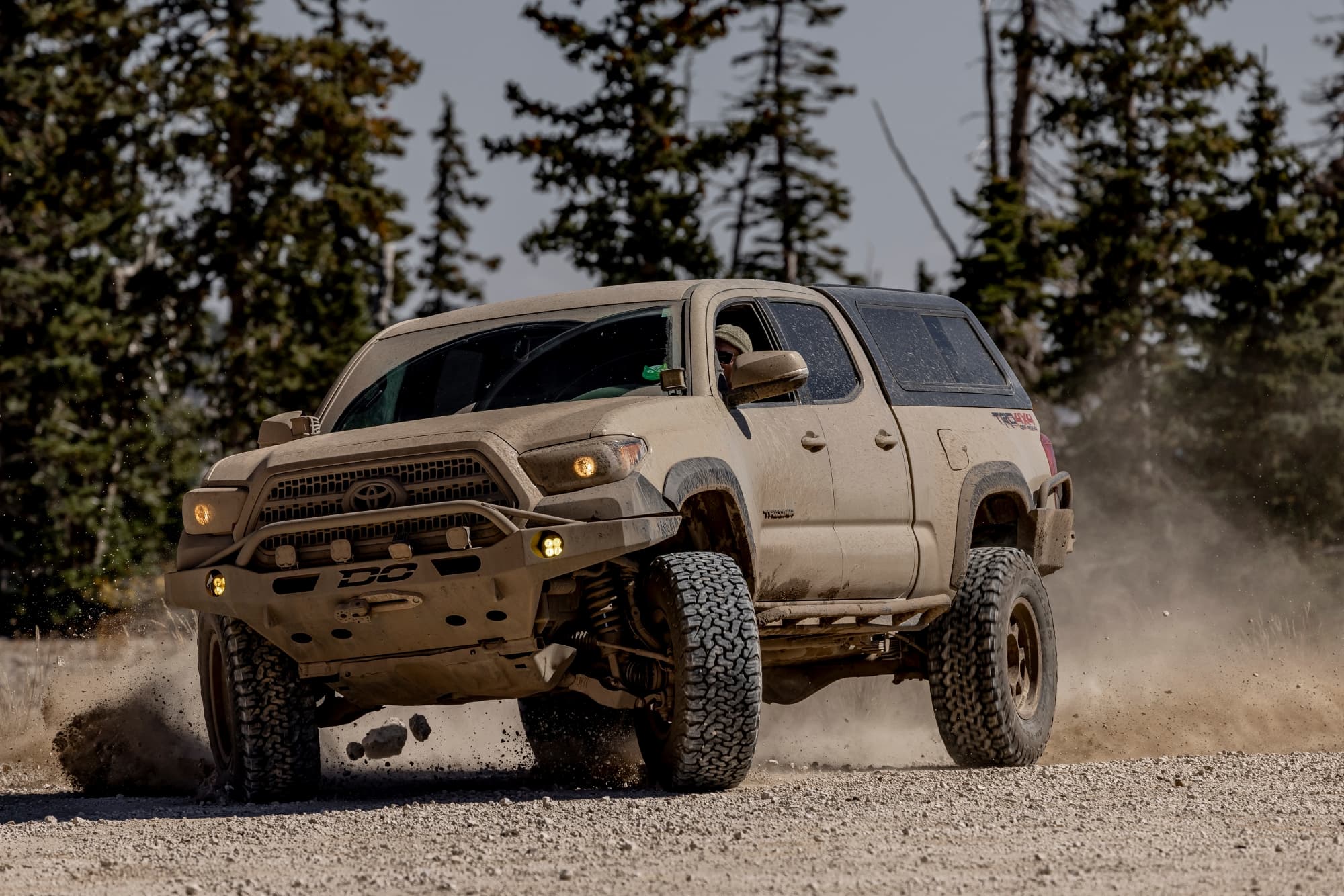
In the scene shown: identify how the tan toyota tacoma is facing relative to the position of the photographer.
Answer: facing the viewer and to the left of the viewer

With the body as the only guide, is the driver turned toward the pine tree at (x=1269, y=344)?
no

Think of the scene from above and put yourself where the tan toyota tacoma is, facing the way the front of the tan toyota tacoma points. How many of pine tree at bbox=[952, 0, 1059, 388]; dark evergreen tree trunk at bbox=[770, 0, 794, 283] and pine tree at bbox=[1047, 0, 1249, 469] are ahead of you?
0

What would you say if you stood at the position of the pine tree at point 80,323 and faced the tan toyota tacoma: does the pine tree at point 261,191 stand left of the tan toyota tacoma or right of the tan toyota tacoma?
left

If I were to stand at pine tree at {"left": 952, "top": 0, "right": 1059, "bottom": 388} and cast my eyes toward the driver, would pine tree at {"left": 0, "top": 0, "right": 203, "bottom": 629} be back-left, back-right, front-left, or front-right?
front-right

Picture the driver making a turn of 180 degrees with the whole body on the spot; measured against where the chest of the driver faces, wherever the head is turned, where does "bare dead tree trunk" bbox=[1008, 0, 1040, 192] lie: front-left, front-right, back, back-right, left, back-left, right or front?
front-left

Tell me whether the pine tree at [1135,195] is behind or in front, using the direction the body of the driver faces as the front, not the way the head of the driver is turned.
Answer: behind

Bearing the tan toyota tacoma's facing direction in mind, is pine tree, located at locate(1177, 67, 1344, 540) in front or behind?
behind

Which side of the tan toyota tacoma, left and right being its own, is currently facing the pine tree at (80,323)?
right

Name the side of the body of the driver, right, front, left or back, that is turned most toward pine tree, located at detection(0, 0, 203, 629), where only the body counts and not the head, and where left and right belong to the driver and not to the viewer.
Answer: right

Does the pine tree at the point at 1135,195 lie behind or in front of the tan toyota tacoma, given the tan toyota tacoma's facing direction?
behind

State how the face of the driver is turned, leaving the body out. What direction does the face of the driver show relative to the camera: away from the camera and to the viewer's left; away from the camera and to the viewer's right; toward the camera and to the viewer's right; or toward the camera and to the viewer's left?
toward the camera and to the viewer's left

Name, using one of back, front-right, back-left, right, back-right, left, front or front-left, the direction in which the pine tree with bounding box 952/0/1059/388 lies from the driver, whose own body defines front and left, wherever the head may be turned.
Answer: back-right

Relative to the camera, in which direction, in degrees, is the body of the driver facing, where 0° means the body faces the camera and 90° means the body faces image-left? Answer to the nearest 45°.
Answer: approximately 45°

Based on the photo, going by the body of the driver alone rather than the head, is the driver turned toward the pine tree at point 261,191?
no

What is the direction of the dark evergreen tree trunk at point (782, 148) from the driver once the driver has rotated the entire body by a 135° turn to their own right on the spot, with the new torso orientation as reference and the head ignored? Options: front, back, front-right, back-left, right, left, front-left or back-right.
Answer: front

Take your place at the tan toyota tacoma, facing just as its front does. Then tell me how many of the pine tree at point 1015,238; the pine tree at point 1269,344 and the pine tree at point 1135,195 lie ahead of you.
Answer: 0
